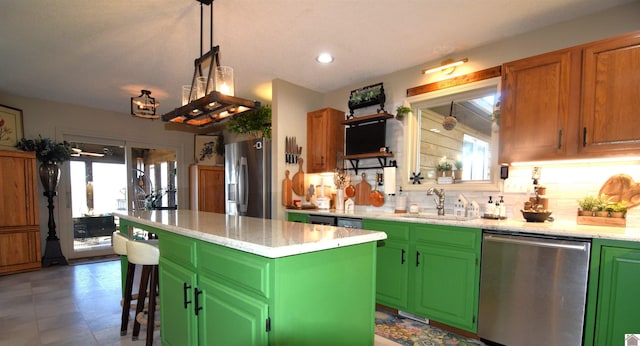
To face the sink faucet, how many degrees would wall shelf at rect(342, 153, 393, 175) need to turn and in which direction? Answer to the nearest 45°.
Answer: approximately 90° to its left

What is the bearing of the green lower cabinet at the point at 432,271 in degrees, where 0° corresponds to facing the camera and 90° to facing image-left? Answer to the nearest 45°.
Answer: approximately 45°

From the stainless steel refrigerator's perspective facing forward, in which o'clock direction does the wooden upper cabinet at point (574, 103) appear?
The wooden upper cabinet is roughly at 9 o'clock from the stainless steel refrigerator.

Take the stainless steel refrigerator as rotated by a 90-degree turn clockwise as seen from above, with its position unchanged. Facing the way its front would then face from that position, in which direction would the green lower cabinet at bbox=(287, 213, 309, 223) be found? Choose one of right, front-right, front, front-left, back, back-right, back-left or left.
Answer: back

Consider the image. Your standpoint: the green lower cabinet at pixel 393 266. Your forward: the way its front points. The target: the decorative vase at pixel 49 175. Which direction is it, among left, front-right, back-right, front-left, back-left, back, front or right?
front-right

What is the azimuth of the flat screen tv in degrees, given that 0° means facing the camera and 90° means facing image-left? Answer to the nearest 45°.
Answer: approximately 45°
